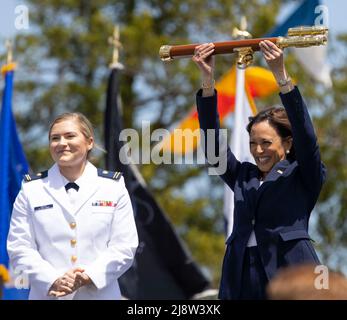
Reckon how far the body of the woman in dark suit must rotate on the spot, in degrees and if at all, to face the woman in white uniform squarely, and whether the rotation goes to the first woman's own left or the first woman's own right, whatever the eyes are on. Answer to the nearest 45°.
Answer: approximately 45° to the first woman's own right

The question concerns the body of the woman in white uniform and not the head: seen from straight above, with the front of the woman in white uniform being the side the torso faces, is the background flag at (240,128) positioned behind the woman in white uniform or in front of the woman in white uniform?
behind

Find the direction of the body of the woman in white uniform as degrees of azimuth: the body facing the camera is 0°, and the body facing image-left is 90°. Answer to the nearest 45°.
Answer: approximately 0°

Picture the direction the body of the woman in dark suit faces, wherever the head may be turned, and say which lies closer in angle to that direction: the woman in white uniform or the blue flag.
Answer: the woman in white uniform

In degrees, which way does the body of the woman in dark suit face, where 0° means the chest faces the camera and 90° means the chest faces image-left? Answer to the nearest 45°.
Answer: approximately 45°

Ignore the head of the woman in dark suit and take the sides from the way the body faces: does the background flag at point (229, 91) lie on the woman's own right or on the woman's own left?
on the woman's own right

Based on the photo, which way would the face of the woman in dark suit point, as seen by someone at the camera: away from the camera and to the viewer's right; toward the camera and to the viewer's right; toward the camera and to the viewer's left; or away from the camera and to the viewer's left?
toward the camera and to the viewer's left

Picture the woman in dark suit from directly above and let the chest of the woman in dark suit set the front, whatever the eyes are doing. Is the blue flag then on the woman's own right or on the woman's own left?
on the woman's own right

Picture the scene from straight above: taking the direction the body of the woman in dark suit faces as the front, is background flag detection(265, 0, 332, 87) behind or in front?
behind

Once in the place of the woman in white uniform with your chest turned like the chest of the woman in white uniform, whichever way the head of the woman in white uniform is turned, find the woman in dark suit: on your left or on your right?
on your left

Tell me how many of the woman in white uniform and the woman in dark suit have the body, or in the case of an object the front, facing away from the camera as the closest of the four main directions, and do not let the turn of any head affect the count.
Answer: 0

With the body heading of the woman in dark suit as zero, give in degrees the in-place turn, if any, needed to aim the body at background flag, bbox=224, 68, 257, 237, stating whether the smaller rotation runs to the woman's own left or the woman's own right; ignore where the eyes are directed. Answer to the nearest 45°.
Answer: approximately 135° to the woman's own right
